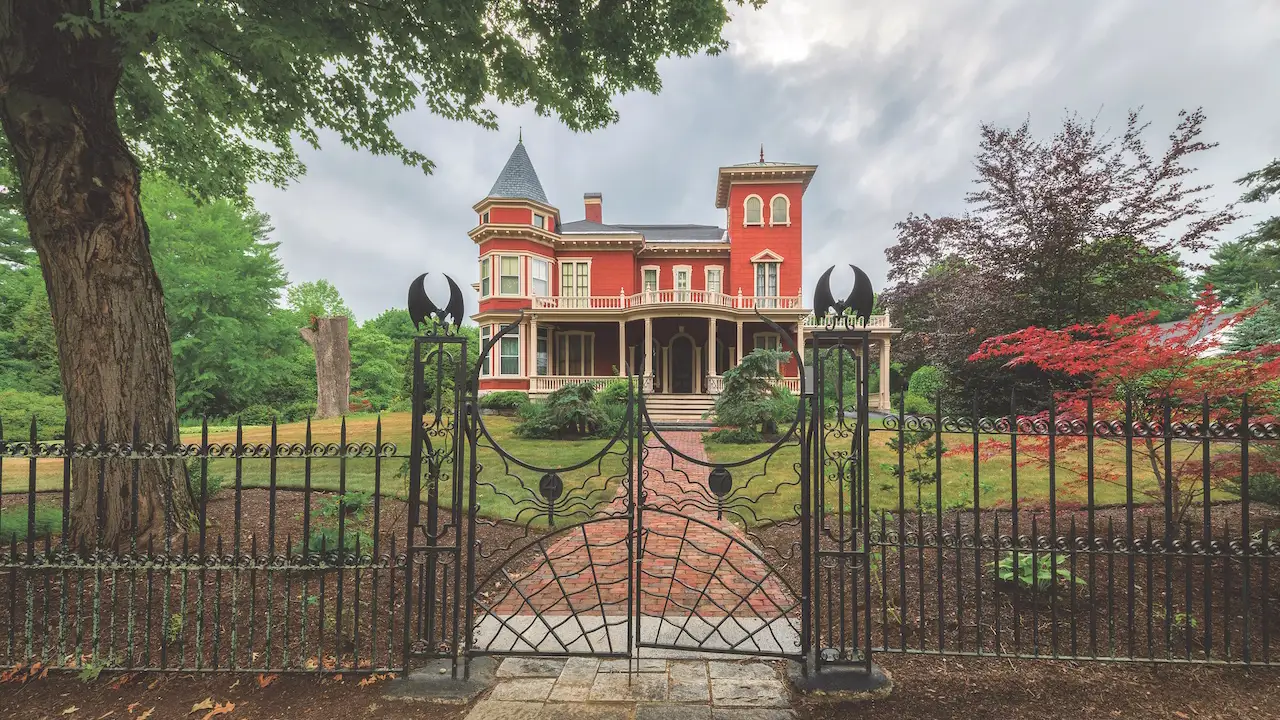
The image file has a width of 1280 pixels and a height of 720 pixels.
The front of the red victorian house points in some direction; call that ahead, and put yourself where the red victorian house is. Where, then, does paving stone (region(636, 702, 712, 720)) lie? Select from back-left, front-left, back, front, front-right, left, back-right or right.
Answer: front

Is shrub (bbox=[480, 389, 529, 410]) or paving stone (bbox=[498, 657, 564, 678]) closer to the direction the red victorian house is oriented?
the paving stone

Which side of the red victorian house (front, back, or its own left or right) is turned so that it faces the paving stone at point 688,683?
front

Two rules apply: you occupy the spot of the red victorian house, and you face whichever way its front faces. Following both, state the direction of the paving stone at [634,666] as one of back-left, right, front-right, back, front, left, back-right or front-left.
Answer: front

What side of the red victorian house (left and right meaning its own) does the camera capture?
front

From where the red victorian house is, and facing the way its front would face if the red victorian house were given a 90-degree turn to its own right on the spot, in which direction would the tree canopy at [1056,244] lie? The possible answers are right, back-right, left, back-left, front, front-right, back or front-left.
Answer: back-left

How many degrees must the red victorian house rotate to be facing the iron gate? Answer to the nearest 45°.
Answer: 0° — it already faces it

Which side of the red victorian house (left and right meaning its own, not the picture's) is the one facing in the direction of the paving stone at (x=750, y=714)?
front

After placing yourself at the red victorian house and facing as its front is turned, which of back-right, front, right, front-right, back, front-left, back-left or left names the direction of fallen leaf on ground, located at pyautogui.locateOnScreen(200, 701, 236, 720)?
front

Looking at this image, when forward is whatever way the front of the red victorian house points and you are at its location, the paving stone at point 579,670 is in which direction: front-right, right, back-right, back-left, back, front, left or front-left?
front

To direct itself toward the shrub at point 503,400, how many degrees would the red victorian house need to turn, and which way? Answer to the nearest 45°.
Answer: approximately 45° to its right

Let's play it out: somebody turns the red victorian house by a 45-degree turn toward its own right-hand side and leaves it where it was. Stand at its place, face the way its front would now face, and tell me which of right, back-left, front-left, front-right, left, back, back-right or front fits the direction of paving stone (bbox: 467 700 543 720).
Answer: front-left

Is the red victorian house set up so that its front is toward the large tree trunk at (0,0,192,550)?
yes

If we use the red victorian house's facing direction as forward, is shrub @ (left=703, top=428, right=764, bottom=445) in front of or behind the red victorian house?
in front

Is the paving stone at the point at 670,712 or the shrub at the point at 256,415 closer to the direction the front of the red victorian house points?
the paving stone

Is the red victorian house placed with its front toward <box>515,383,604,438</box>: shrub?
yes
